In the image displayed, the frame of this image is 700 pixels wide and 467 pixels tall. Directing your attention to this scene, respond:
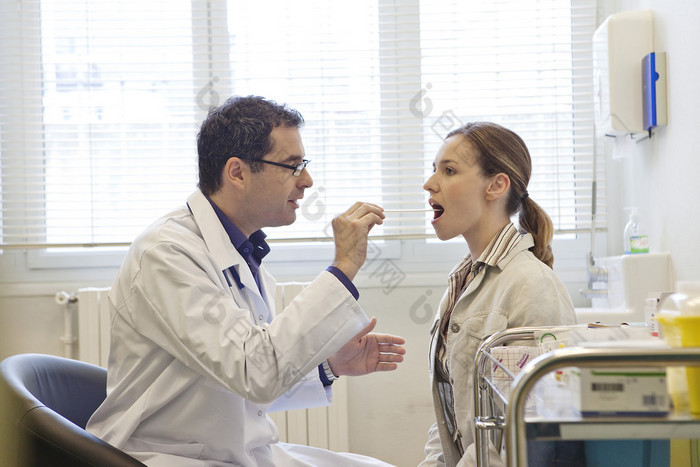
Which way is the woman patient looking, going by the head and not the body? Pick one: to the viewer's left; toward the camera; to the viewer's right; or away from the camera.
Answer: to the viewer's left

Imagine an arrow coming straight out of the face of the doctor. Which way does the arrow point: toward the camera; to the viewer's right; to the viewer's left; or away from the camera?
to the viewer's right

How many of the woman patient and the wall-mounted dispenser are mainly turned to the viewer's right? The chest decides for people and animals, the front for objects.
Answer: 0

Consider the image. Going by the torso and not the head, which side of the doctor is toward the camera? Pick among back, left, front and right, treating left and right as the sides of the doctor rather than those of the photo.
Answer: right

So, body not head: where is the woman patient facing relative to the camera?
to the viewer's left

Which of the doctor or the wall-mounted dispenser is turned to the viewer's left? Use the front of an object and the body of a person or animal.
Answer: the wall-mounted dispenser

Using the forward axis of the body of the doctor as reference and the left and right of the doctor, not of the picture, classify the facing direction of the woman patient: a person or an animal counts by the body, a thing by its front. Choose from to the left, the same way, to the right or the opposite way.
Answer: the opposite way

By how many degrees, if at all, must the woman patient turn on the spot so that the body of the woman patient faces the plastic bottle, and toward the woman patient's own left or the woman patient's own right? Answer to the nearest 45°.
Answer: approximately 135° to the woman patient's own right

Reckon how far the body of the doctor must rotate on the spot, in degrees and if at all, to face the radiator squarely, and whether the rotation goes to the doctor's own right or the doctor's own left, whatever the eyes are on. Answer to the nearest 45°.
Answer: approximately 90° to the doctor's own left

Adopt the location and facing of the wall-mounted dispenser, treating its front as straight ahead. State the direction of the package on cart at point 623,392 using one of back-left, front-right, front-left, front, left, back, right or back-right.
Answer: left

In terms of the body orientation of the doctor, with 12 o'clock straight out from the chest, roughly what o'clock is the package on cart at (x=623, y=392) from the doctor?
The package on cart is roughly at 2 o'clock from the doctor.

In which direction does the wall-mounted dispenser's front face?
to the viewer's left

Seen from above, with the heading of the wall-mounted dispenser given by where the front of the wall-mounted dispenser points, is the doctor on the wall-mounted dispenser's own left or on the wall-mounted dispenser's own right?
on the wall-mounted dispenser's own left

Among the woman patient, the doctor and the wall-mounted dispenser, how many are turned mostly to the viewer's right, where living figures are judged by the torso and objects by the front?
1
